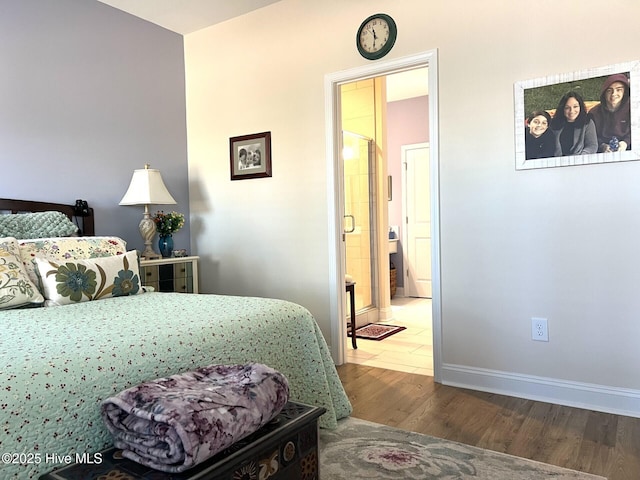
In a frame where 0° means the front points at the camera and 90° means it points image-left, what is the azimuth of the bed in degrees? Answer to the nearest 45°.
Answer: approximately 315°

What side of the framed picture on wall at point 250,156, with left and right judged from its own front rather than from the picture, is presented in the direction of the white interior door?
back

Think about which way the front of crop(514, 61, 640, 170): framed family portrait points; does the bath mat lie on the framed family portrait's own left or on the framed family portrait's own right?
on the framed family portrait's own right

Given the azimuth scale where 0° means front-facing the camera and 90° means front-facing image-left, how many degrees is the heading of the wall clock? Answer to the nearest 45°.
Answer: approximately 45°

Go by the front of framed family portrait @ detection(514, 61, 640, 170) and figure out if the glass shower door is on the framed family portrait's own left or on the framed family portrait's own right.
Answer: on the framed family portrait's own right

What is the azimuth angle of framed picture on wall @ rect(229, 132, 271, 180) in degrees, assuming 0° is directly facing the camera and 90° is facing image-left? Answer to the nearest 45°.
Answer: approximately 45°

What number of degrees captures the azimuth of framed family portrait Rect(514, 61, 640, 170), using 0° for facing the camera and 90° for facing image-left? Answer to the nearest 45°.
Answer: approximately 45°

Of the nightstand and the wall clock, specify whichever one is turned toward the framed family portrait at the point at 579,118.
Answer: the nightstand
